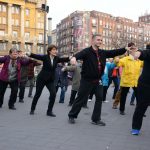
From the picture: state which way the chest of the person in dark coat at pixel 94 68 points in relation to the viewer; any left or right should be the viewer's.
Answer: facing the viewer and to the right of the viewer

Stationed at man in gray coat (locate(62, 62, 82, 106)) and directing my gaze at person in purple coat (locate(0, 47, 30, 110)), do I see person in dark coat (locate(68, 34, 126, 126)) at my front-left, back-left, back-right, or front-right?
front-left

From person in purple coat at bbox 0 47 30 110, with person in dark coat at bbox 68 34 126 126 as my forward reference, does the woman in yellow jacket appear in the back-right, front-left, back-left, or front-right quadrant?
front-left

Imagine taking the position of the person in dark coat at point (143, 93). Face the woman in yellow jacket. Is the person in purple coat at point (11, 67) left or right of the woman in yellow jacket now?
left

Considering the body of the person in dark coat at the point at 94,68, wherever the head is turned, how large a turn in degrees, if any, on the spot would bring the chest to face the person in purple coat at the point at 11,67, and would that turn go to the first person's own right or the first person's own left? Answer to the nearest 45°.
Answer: approximately 180°

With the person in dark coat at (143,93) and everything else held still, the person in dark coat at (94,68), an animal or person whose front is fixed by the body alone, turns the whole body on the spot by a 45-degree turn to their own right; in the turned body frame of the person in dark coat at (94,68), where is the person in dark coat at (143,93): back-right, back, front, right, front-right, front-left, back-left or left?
front-left

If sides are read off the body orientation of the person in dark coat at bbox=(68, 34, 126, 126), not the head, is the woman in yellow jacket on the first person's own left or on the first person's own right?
on the first person's own left

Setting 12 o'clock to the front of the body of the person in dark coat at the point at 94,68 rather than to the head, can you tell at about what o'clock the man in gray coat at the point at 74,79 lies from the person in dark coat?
The man in gray coat is roughly at 7 o'clock from the person in dark coat.
